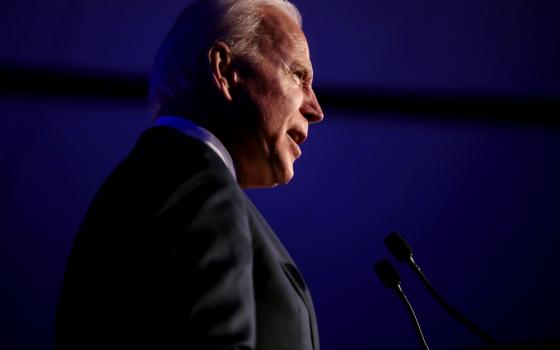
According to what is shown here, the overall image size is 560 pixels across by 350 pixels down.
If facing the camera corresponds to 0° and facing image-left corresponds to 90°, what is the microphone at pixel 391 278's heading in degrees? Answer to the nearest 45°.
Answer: approximately 90°

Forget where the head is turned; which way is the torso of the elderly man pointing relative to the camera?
to the viewer's right

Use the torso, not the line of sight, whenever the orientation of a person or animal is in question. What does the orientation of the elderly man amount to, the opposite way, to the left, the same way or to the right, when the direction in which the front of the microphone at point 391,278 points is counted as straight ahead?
the opposite way

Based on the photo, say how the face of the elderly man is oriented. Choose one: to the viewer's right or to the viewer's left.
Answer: to the viewer's right

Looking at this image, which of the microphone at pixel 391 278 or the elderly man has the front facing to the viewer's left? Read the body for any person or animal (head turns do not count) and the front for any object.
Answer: the microphone

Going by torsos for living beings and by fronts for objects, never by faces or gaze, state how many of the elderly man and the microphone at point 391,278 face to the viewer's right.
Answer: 1

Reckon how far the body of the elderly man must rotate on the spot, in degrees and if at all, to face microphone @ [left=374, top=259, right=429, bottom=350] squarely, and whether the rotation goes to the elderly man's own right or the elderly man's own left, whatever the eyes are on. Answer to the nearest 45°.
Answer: approximately 45° to the elderly man's own left
